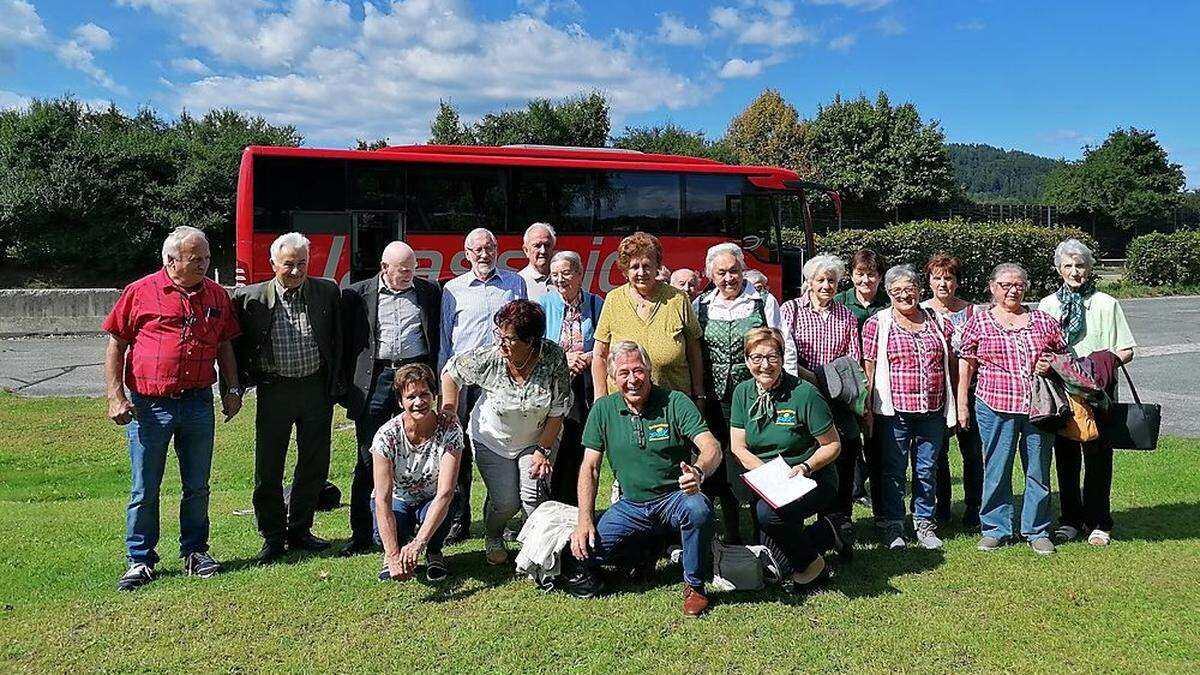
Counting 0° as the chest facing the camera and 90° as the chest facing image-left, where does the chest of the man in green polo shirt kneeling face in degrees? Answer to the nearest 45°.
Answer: approximately 0°

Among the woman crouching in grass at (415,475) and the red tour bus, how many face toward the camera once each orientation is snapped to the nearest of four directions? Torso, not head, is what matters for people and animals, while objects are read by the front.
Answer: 1

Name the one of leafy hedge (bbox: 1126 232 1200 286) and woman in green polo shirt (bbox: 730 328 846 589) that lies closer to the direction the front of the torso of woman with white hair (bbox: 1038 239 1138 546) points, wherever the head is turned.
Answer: the woman in green polo shirt

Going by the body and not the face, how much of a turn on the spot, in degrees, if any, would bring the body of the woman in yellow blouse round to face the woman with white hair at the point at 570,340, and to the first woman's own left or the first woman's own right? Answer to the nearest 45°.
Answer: approximately 135° to the first woman's own right

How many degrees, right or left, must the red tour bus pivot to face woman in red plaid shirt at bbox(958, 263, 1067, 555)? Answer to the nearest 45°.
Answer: approximately 90° to its right

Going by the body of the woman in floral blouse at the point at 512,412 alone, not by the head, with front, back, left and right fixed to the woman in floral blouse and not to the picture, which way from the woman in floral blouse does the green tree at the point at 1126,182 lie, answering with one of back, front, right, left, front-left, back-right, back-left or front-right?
back-left

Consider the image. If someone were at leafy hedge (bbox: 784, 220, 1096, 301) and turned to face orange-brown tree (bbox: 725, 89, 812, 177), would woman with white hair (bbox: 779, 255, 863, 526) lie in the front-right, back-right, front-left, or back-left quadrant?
back-left

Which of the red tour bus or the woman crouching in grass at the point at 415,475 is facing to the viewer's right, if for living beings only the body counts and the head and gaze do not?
the red tour bus

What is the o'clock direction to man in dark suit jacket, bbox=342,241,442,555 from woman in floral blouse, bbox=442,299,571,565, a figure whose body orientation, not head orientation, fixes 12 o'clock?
The man in dark suit jacket is roughly at 4 o'clock from the woman in floral blouse.
